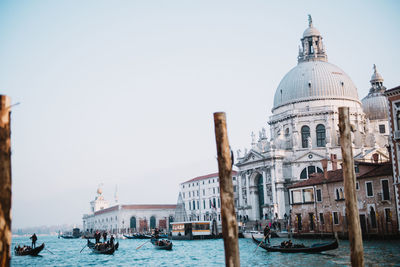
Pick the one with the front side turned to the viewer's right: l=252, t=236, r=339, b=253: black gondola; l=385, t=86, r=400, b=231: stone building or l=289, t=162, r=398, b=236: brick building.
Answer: the black gondola

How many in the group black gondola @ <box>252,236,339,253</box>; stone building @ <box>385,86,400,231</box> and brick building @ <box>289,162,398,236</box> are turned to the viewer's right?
1

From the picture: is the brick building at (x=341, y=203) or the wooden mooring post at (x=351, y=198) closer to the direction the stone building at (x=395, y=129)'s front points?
the wooden mooring post

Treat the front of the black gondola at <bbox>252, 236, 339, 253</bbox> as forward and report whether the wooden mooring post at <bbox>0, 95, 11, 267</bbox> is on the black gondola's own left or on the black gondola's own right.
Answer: on the black gondola's own right

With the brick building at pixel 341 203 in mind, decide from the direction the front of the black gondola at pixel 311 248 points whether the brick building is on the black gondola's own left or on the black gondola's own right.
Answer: on the black gondola's own left

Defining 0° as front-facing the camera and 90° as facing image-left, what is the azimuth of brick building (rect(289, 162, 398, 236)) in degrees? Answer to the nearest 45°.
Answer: approximately 45°

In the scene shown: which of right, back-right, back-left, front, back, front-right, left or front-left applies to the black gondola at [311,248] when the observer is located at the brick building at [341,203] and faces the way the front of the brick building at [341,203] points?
front-left

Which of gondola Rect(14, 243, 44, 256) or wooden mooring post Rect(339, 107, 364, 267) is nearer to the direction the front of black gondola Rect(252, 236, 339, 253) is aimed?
the wooden mooring post

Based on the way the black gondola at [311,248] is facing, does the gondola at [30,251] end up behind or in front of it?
behind

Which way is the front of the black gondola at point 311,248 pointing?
to the viewer's right

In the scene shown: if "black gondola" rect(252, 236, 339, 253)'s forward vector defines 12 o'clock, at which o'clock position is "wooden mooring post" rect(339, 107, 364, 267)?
The wooden mooring post is roughly at 3 o'clock from the black gondola.

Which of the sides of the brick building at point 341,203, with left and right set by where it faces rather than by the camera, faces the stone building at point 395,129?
left

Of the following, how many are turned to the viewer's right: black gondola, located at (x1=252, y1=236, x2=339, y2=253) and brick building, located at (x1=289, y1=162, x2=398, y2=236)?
1

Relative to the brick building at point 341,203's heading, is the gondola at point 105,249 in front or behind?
in front

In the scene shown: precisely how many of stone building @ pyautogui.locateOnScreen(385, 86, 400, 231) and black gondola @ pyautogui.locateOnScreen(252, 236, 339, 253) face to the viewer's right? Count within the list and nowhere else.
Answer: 1

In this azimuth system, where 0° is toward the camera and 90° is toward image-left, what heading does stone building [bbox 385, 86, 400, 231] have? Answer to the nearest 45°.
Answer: approximately 45°
